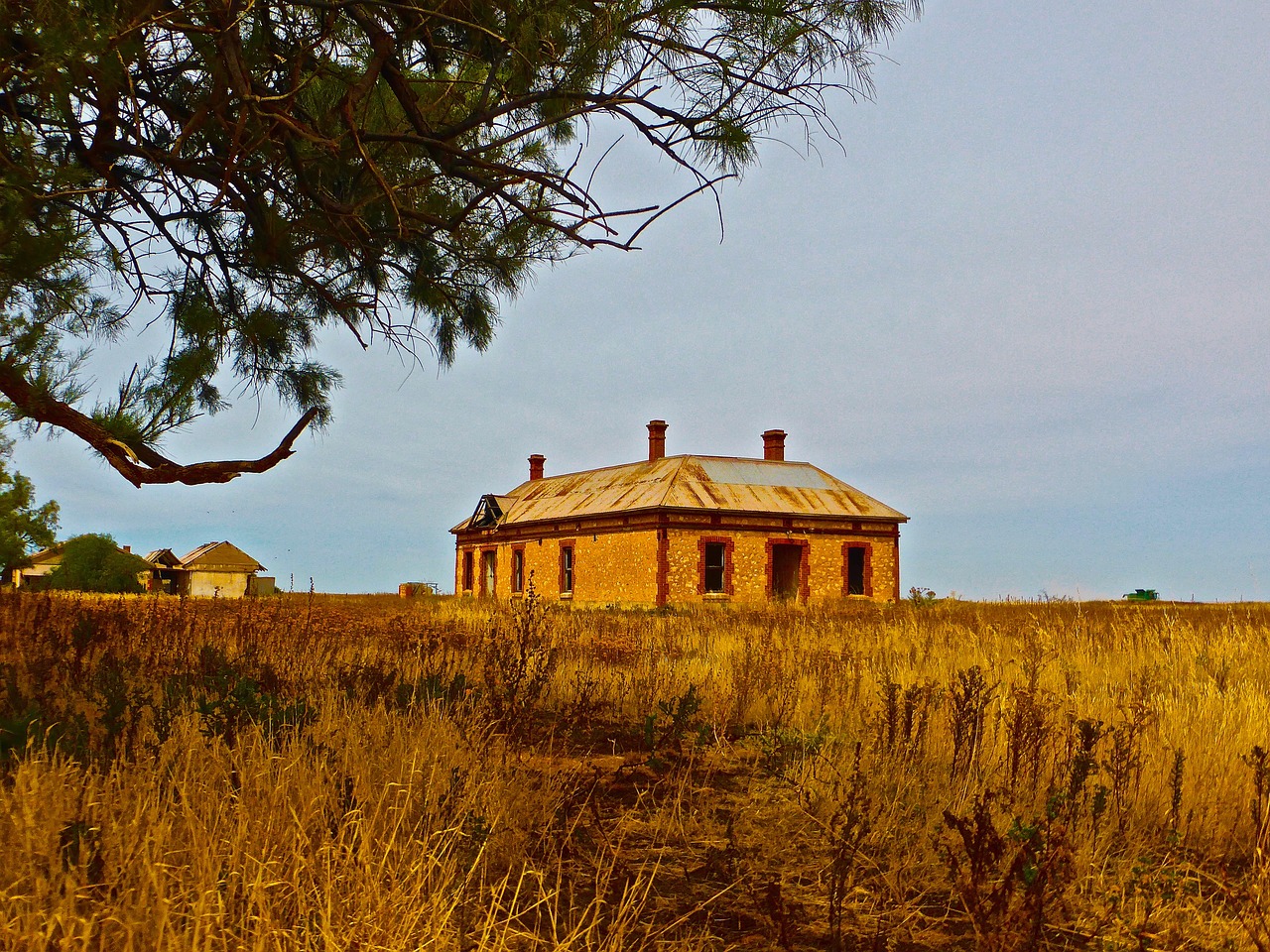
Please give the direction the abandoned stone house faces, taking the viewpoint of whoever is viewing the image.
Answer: facing the viewer and to the right of the viewer

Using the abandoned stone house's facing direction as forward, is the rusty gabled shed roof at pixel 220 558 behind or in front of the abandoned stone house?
behind

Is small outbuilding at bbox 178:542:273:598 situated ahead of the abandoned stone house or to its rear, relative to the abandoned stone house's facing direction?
to the rear
